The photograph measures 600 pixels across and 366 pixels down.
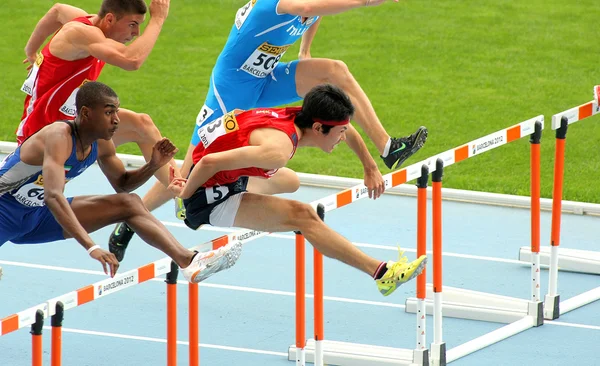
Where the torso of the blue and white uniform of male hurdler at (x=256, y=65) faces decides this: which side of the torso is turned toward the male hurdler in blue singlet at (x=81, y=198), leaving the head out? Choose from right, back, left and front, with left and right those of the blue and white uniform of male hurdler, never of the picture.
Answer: right

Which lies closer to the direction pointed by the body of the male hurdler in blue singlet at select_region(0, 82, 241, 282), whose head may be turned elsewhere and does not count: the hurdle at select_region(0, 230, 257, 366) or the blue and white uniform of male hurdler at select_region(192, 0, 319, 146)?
the hurdle

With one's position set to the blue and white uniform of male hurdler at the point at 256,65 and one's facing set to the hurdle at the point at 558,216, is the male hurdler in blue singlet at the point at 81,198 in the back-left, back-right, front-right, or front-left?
back-right

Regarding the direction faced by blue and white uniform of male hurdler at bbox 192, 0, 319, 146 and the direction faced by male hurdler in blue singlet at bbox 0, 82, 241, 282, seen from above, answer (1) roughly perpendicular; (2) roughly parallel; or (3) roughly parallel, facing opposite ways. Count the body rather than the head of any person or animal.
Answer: roughly parallel

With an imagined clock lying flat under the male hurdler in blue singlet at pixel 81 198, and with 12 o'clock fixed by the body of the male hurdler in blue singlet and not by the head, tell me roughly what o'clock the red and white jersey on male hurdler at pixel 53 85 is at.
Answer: The red and white jersey on male hurdler is roughly at 7 o'clock from the male hurdler in blue singlet.

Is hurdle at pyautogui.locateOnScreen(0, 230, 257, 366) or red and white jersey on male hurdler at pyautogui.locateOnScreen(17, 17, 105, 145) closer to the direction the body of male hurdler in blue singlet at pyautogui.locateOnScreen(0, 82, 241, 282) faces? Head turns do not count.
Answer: the hurdle

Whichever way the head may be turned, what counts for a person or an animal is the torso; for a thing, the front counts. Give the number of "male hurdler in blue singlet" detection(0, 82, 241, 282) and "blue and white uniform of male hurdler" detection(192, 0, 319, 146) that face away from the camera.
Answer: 0

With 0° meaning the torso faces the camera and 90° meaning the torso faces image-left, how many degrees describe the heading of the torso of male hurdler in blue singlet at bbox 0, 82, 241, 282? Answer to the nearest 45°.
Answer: approximately 315°

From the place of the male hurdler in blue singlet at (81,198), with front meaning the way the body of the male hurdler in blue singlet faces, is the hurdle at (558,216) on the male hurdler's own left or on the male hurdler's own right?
on the male hurdler's own left

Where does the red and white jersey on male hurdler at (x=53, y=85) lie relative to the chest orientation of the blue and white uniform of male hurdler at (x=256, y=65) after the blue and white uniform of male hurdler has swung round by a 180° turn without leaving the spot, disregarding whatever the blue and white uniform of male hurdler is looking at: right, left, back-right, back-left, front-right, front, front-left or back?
front-left

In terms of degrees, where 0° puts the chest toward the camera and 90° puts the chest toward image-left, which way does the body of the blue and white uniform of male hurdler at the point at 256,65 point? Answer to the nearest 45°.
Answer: approximately 315°
